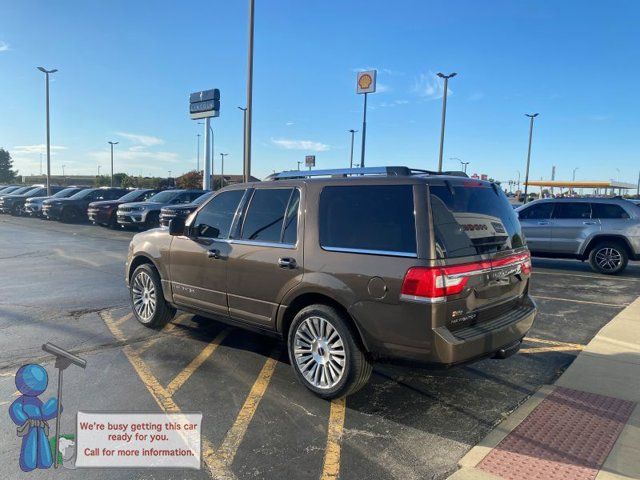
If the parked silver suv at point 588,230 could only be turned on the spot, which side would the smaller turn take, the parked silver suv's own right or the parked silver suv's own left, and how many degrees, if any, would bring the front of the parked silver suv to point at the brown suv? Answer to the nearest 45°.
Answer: approximately 90° to the parked silver suv's own left

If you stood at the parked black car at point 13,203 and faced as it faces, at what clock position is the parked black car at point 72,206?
the parked black car at point 72,206 is roughly at 10 o'clock from the parked black car at point 13,203.

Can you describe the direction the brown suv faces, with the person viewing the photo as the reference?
facing away from the viewer and to the left of the viewer

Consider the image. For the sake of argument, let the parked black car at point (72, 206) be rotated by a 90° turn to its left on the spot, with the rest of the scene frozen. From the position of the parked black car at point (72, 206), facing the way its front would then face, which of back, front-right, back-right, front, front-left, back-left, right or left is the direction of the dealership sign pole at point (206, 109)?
left

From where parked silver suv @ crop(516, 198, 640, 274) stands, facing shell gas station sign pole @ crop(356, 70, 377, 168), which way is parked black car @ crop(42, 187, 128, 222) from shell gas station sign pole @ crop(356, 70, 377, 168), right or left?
left

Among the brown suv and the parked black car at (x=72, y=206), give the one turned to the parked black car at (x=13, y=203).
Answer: the brown suv

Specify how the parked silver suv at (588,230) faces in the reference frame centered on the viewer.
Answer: facing to the left of the viewer

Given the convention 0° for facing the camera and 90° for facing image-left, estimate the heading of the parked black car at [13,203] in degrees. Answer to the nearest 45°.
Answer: approximately 45°

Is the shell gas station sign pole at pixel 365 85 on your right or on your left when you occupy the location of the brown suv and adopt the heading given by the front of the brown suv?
on your right

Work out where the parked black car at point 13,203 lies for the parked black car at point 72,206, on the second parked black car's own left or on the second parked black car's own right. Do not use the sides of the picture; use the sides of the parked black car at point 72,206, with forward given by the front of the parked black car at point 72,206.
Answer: on the second parked black car's own right

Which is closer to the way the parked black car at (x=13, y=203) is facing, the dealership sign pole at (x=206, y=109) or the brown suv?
the brown suv
